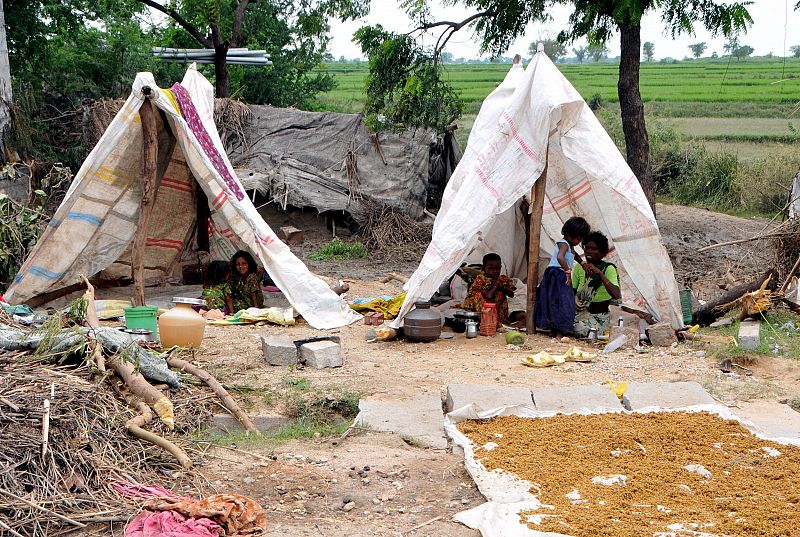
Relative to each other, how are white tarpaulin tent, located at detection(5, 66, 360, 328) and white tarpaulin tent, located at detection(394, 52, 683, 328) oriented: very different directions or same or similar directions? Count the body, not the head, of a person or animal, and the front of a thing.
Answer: same or similar directions

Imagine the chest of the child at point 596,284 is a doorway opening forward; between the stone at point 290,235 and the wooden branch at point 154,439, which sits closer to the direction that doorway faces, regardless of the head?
the wooden branch

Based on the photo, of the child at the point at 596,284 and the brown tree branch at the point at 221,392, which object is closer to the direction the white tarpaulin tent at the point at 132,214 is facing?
the brown tree branch

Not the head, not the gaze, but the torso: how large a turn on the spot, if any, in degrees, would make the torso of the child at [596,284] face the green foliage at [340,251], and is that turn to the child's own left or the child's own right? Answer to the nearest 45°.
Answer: approximately 90° to the child's own right

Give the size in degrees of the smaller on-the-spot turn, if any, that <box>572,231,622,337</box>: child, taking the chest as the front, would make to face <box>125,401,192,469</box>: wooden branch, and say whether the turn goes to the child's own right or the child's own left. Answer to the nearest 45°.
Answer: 0° — they already face it

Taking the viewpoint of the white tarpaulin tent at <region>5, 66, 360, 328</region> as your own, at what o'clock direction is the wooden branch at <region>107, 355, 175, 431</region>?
The wooden branch is roughly at 12 o'clock from the white tarpaulin tent.

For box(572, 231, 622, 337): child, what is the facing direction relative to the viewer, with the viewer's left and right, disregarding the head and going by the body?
facing the viewer and to the left of the viewer

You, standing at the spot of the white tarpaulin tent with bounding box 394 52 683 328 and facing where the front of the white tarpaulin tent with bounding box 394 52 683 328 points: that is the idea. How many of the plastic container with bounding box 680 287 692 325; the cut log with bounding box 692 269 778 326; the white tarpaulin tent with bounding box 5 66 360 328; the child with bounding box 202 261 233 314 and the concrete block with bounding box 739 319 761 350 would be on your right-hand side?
2

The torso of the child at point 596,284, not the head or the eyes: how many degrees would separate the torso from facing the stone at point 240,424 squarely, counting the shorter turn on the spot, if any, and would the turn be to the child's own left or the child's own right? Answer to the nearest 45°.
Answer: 0° — they already face it

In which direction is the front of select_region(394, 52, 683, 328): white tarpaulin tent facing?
toward the camera

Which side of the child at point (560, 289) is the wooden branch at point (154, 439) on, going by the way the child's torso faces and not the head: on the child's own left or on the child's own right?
on the child's own right

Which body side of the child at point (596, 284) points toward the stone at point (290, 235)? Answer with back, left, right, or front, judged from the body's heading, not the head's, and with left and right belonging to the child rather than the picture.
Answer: right
